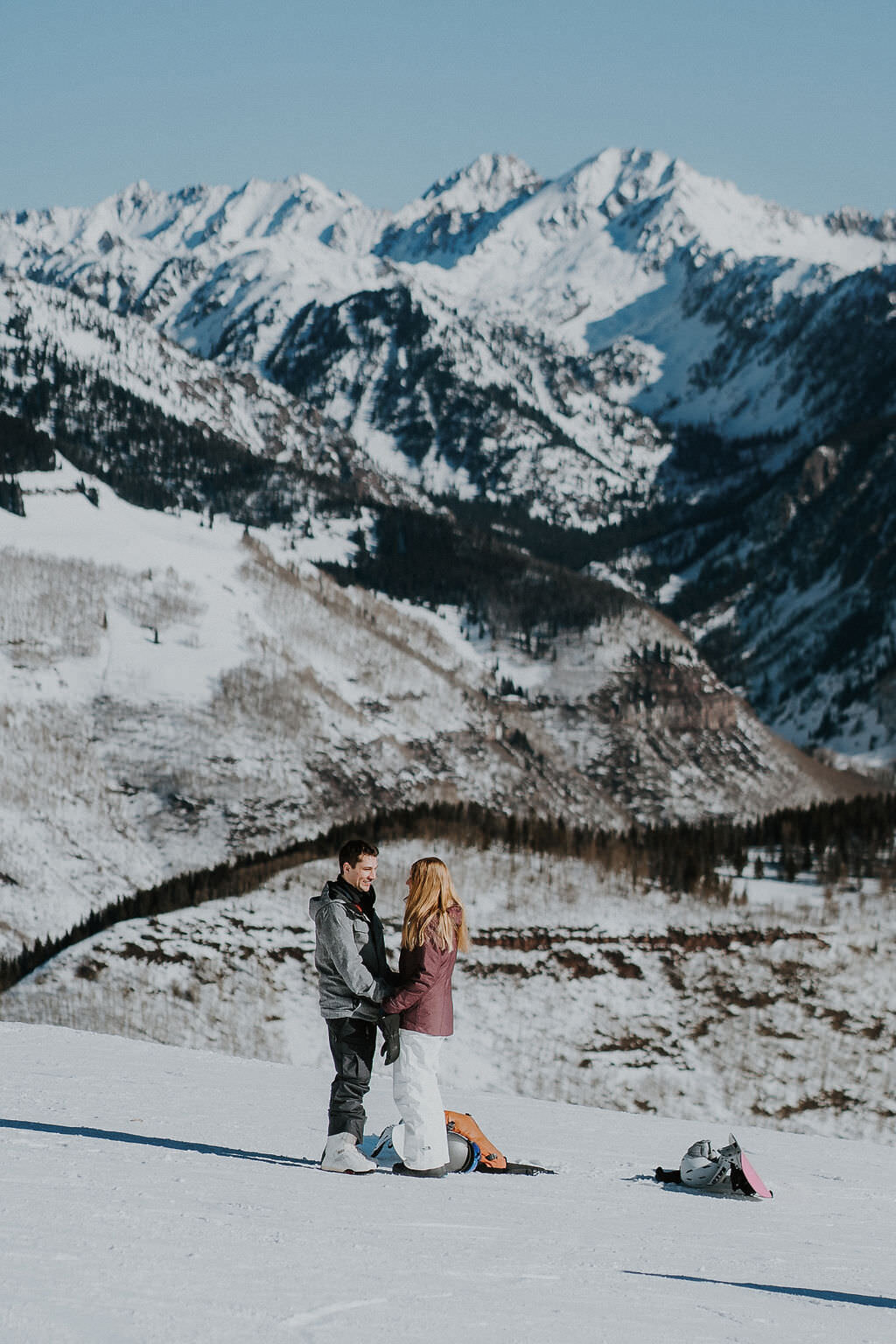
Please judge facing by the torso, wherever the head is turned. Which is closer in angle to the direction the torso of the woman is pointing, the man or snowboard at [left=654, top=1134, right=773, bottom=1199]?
the man

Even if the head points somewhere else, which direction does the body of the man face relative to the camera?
to the viewer's right

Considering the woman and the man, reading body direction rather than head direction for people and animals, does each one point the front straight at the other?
yes

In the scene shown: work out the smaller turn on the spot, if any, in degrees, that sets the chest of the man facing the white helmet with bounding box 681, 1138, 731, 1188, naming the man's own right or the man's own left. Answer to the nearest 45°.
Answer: approximately 45° to the man's own left

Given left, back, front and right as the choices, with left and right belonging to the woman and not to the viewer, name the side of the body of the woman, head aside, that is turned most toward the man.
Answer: front

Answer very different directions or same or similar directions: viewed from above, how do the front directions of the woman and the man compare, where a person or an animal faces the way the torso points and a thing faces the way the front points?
very different directions

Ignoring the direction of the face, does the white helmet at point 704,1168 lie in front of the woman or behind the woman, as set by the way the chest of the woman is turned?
behind

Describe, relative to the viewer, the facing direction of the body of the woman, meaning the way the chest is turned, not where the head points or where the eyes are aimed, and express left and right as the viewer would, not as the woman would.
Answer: facing to the left of the viewer

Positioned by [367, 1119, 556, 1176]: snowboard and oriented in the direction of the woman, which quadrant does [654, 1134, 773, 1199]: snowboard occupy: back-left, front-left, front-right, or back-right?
back-left

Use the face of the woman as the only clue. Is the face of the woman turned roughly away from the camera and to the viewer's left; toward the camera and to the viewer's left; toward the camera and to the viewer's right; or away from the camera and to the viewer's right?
away from the camera and to the viewer's left

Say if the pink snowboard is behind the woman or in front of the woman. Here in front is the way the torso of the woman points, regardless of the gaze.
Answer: behind

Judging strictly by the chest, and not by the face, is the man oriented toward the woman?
yes

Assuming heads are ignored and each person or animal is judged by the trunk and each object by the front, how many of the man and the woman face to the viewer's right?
1

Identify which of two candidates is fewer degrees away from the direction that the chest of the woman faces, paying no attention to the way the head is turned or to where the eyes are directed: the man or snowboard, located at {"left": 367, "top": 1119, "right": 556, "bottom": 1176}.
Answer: the man
